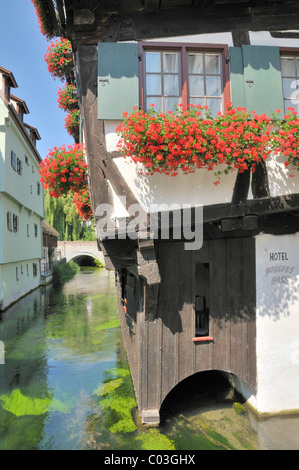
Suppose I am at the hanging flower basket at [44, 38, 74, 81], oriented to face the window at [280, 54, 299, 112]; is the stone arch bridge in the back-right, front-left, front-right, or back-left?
back-left

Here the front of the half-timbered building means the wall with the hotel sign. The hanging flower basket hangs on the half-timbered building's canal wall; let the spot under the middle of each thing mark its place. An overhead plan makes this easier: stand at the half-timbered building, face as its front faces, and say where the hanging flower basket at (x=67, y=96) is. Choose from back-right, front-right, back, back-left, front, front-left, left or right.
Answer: back-right

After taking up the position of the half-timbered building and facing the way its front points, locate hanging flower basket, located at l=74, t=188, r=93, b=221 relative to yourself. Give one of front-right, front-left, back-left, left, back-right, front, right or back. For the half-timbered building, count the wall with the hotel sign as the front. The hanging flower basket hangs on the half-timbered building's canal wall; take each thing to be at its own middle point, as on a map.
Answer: back-right

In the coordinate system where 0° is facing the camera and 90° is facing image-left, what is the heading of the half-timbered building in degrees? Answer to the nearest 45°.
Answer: approximately 0°

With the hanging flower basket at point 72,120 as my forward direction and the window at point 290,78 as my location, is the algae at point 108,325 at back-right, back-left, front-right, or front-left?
front-right
